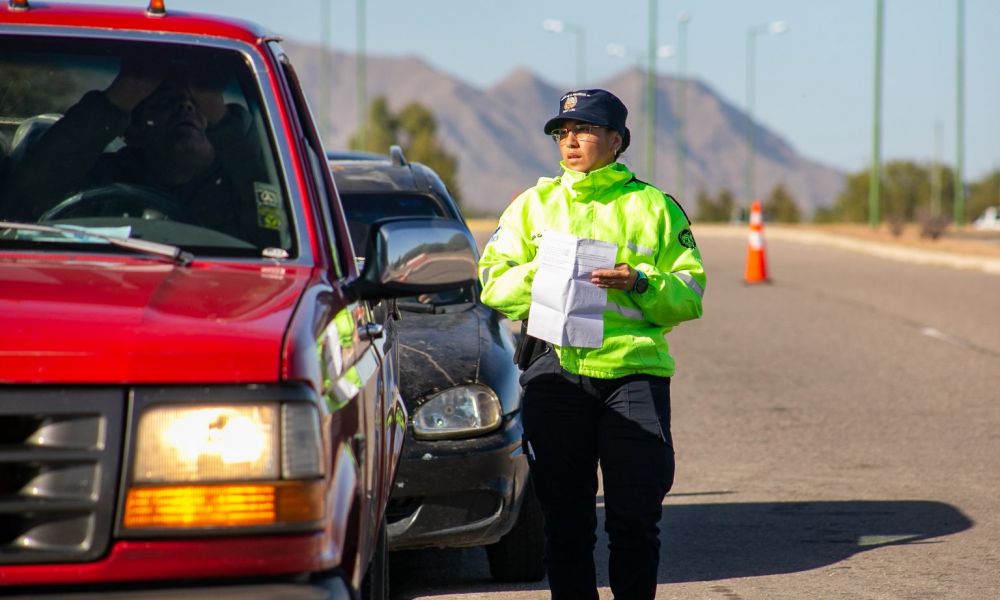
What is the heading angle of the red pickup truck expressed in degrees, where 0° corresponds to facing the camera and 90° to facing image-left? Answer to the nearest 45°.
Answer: approximately 0°

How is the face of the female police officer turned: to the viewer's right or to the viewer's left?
to the viewer's left

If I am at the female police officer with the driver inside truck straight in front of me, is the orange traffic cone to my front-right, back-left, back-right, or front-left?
back-right

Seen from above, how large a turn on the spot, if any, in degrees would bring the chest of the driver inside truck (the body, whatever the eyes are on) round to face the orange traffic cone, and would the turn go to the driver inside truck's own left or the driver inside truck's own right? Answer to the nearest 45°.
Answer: approximately 135° to the driver inside truck's own left

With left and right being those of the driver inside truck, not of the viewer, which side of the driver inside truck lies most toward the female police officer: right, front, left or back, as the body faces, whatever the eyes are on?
left

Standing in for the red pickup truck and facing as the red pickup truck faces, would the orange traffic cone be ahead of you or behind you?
behind

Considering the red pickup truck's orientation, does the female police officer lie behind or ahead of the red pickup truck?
behind

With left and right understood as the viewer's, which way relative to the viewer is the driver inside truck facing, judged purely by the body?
facing the viewer
